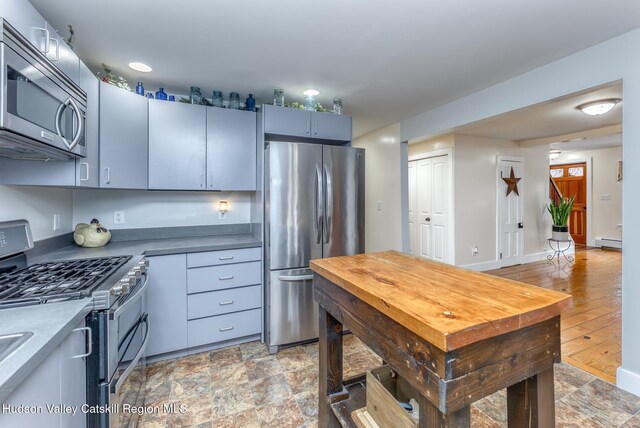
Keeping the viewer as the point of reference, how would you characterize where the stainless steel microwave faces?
facing the viewer and to the right of the viewer

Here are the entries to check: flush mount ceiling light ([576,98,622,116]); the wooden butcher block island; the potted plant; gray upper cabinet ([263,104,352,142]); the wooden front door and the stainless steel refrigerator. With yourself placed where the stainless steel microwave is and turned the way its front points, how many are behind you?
0

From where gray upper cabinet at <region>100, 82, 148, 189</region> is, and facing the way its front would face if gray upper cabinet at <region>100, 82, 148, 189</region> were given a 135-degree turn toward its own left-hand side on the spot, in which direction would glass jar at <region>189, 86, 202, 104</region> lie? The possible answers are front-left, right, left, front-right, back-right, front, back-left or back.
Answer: right

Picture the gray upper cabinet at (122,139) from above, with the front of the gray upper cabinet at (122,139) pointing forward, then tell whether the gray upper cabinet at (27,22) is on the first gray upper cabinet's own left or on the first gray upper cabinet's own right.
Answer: on the first gray upper cabinet's own right

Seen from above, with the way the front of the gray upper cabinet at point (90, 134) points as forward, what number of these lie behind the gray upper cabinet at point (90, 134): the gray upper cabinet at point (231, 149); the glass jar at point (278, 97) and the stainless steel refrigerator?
0

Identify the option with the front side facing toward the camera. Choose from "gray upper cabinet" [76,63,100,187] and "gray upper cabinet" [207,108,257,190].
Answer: "gray upper cabinet" [207,108,257,190]

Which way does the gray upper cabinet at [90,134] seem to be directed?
to the viewer's right

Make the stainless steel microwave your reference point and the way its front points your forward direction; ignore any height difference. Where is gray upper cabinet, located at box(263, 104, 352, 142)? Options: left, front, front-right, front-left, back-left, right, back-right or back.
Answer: front-left

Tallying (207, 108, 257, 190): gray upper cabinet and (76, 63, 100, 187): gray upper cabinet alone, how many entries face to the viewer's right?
1

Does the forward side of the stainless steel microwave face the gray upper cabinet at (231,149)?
no

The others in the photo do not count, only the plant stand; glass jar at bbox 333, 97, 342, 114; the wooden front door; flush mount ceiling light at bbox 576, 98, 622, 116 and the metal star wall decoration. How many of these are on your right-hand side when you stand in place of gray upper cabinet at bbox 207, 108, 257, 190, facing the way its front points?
0

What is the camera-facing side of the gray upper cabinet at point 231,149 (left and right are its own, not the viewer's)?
front
